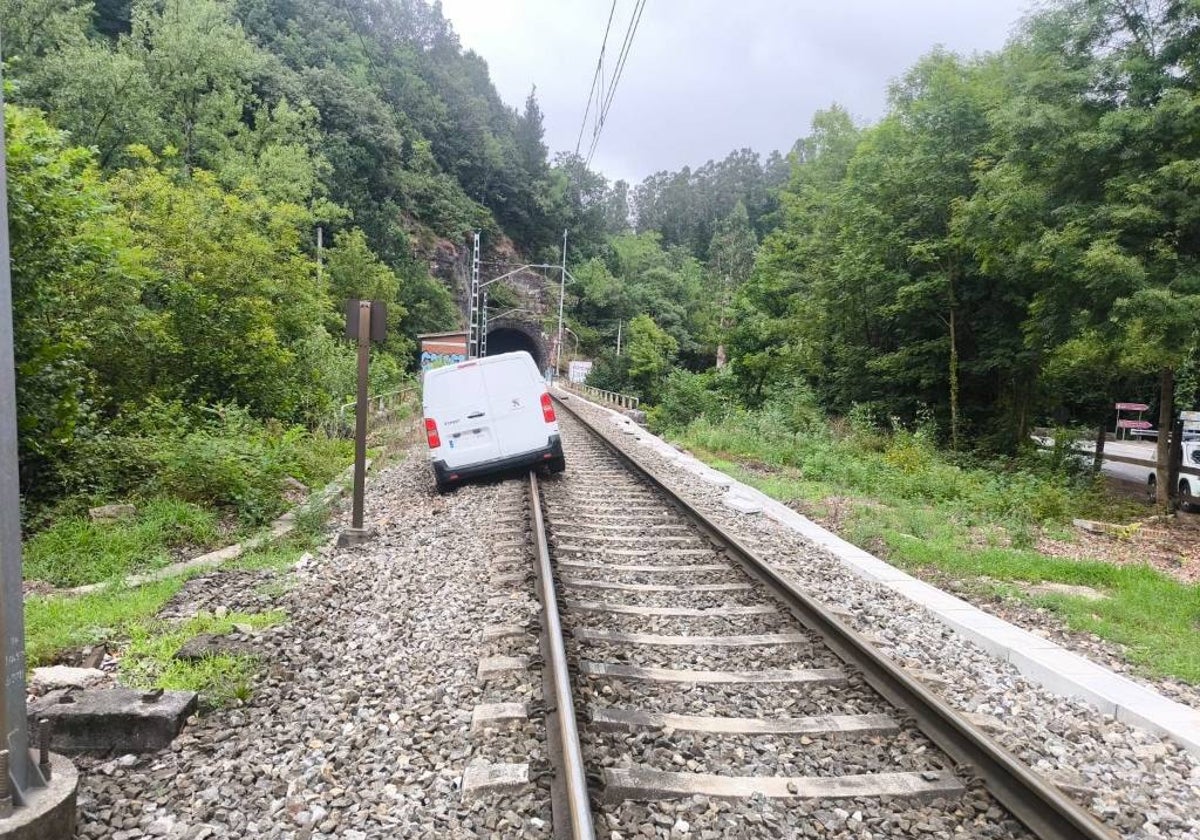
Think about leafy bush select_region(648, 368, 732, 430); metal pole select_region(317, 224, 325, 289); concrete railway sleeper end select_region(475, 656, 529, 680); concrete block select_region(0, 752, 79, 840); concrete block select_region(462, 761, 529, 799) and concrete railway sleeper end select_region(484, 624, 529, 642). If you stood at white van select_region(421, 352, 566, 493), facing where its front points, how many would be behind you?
4

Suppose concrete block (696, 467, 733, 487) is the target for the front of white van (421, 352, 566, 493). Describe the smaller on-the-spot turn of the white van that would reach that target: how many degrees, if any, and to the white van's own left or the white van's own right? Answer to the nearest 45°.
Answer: approximately 90° to the white van's own right

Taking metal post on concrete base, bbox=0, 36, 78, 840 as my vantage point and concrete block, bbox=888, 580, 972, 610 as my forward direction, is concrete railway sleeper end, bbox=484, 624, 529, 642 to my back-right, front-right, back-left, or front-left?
front-left

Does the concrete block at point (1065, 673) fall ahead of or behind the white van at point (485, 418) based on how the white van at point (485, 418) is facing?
behind

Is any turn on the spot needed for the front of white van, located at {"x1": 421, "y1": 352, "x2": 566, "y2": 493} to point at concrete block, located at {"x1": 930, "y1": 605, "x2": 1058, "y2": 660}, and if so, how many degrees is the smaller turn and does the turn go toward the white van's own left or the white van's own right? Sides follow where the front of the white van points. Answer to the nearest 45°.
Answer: approximately 135° to the white van's own right

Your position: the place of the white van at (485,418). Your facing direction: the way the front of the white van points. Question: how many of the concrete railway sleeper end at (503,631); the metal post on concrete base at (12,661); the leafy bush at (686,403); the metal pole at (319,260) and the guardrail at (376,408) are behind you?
2

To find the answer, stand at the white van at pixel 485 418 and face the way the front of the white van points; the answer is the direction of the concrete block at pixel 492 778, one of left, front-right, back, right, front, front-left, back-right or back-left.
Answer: back

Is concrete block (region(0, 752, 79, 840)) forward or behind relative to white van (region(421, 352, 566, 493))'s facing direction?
behind

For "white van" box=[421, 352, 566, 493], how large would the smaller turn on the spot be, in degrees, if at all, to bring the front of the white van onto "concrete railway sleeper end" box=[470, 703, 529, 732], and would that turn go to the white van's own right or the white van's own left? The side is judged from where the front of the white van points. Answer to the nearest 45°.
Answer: approximately 180°

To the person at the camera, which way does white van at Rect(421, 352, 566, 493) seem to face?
facing away from the viewer

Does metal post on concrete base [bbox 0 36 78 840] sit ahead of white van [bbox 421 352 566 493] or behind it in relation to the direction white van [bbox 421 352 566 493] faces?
behind
